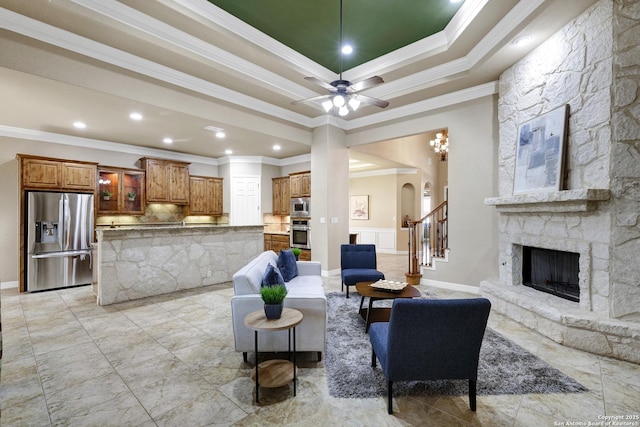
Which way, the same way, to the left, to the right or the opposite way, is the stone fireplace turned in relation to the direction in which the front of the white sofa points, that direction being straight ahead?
the opposite way

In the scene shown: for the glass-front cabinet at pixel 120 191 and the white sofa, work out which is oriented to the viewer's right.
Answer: the white sofa

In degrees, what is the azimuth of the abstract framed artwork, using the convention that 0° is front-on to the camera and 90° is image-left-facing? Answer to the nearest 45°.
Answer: approximately 45°

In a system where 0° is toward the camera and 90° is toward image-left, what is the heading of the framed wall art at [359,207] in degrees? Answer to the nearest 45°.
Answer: approximately 0°

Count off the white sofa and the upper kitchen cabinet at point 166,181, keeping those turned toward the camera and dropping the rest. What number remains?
1

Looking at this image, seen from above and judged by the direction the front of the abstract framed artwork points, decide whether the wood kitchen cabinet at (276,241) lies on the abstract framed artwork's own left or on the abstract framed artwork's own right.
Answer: on the abstract framed artwork's own right

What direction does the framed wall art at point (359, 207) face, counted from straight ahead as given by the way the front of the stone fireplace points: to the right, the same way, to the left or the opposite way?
to the left

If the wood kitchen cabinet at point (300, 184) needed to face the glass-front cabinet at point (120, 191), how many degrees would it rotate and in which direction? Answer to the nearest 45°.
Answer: approximately 45° to its right

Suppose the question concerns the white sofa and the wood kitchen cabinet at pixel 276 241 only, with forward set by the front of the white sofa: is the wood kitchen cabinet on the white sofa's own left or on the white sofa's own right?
on the white sofa's own left

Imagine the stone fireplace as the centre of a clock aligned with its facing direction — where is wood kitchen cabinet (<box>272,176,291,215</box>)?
The wood kitchen cabinet is roughly at 2 o'clock from the stone fireplace.

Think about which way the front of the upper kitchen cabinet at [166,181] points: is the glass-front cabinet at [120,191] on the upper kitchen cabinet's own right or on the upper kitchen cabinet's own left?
on the upper kitchen cabinet's own right
